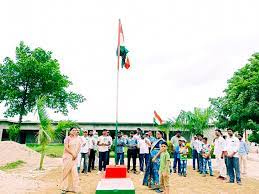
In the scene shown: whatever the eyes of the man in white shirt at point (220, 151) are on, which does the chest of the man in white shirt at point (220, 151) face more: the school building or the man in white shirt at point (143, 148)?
the man in white shirt

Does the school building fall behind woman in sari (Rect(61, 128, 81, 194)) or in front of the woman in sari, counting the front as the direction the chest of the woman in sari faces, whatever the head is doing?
behind

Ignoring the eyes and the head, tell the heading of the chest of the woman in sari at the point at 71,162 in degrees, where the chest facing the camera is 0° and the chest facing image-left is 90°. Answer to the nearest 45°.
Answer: approximately 0°

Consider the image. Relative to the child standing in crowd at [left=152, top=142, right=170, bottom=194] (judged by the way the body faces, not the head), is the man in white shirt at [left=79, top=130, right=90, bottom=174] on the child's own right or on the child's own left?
on the child's own right

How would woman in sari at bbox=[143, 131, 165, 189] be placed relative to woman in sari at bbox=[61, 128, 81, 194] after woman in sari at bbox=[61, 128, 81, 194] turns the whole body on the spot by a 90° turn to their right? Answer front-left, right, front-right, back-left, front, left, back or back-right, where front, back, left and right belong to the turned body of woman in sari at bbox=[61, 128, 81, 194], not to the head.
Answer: back

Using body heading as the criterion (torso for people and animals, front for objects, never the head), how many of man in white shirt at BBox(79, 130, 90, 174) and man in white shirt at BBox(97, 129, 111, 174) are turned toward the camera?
2

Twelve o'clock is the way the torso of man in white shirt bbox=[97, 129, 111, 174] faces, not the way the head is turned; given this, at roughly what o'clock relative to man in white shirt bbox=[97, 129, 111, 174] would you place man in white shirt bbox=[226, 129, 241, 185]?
man in white shirt bbox=[226, 129, 241, 185] is roughly at 10 o'clock from man in white shirt bbox=[97, 129, 111, 174].

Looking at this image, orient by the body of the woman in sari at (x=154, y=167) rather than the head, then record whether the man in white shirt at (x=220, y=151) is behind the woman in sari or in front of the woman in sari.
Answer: behind
